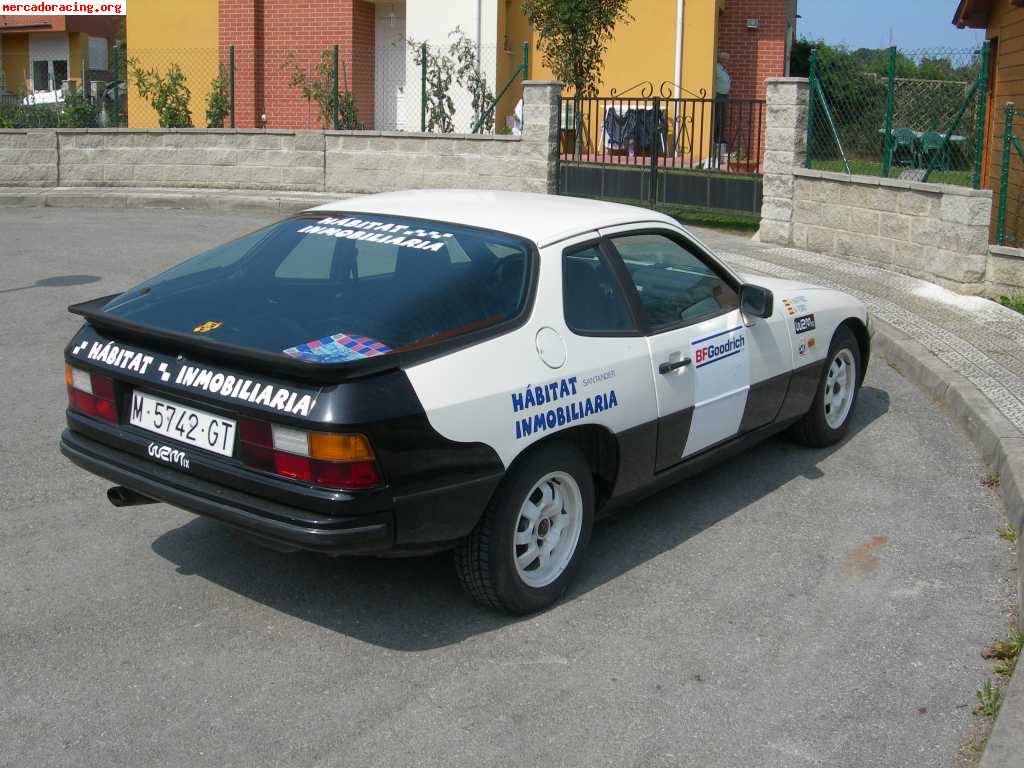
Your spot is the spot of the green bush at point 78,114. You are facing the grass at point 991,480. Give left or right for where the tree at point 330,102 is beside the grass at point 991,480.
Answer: left

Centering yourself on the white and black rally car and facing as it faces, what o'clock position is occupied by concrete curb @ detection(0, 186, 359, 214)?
The concrete curb is roughly at 10 o'clock from the white and black rally car.

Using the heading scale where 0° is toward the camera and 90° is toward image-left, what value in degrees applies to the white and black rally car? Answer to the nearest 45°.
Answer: approximately 225°

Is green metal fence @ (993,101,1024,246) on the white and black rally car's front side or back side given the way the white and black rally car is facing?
on the front side

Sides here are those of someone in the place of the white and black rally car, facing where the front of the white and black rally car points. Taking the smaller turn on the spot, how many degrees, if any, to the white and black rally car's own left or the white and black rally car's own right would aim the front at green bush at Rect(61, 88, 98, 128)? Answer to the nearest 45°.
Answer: approximately 45° to the white and black rally car's own left

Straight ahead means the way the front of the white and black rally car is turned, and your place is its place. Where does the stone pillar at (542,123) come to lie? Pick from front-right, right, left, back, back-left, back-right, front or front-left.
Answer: front-left

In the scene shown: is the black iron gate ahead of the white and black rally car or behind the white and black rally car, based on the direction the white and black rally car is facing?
ahead

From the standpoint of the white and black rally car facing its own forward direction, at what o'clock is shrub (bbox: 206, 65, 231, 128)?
The shrub is roughly at 10 o'clock from the white and black rally car.

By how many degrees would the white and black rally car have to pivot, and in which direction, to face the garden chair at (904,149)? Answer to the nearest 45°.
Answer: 0° — it already faces it

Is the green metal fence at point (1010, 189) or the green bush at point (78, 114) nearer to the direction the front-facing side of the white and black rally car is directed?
the green metal fence

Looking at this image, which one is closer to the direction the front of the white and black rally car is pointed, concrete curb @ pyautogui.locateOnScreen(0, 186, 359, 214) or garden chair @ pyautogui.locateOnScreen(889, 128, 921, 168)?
the garden chair

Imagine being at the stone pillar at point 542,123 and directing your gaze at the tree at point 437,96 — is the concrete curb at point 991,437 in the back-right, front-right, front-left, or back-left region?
back-left

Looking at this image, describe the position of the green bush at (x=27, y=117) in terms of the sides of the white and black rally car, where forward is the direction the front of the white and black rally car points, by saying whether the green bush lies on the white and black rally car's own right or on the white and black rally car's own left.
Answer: on the white and black rally car's own left

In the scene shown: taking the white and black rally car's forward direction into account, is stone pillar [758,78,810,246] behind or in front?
in front
